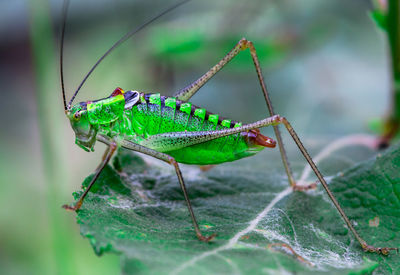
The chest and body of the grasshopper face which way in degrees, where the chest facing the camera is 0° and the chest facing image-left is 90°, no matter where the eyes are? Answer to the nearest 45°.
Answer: approximately 90°
